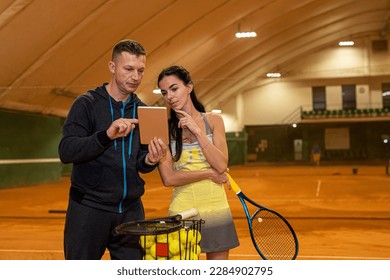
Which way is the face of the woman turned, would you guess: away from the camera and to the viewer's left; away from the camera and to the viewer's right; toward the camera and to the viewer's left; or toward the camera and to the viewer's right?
toward the camera and to the viewer's left

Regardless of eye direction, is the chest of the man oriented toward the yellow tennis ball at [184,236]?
yes

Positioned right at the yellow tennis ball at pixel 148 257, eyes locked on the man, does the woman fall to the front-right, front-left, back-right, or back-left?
front-right

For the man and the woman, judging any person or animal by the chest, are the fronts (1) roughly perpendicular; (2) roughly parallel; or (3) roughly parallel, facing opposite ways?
roughly perpendicular

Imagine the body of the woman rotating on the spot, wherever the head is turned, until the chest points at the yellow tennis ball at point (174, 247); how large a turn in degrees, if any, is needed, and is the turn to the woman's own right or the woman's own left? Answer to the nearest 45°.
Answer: approximately 45° to the woman's own left

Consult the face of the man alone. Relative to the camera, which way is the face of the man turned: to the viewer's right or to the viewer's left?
to the viewer's right

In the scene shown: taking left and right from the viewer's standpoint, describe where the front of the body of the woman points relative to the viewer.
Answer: facing the viewer and to the left of the viewer

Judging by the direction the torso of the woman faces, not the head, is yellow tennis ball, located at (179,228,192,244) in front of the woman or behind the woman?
in front

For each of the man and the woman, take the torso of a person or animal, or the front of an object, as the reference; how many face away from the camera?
0

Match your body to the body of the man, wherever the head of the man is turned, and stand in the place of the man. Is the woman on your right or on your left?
on your left
